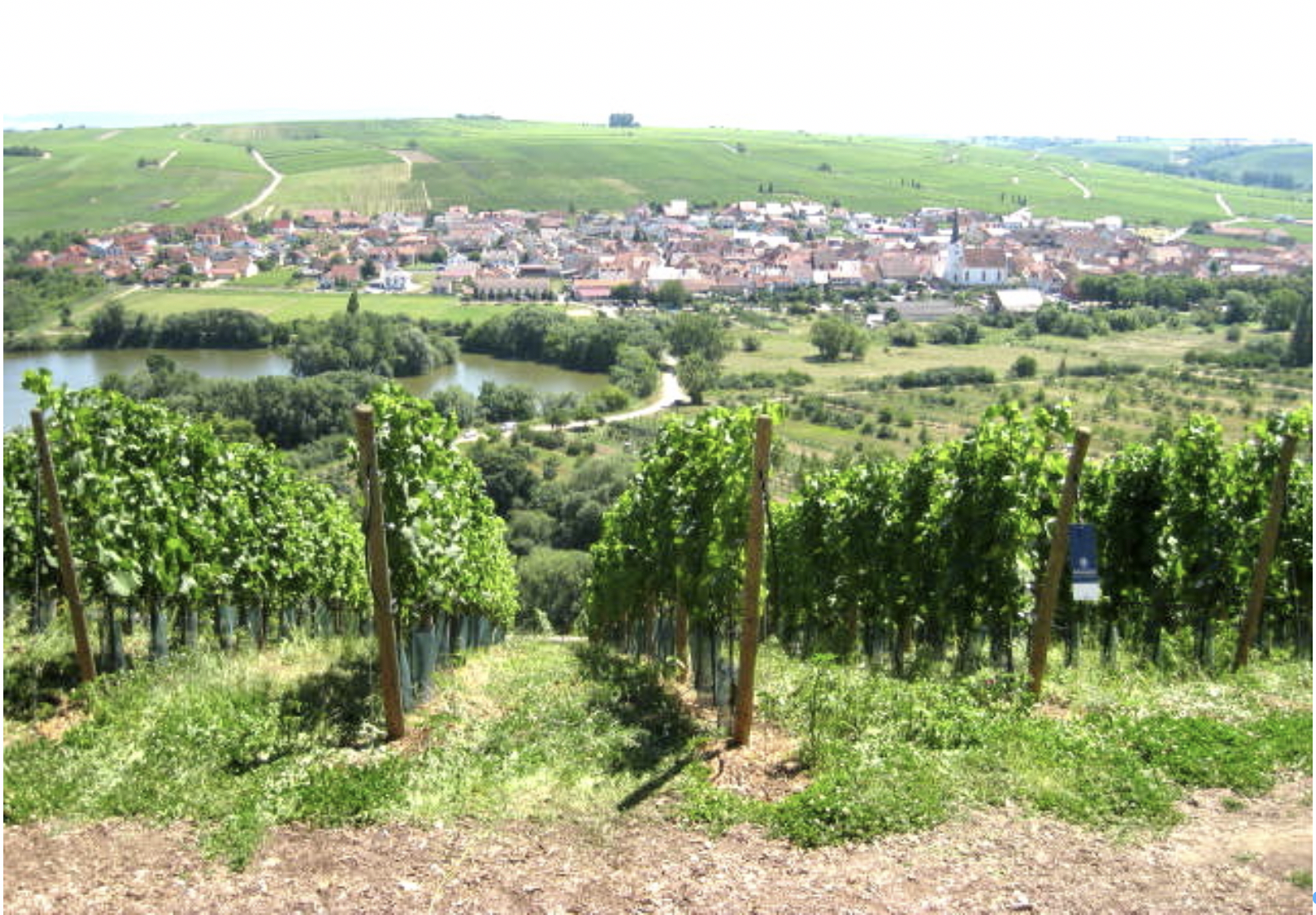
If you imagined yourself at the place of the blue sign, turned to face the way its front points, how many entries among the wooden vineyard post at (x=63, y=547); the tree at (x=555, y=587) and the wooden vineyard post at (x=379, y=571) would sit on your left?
0

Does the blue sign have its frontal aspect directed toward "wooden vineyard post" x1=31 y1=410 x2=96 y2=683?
no

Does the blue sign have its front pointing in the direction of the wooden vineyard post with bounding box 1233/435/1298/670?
no

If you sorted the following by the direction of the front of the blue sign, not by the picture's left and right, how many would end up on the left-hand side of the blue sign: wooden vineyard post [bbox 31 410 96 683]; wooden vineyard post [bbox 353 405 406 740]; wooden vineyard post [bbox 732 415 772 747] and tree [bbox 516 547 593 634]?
0

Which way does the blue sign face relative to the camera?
toward the camera

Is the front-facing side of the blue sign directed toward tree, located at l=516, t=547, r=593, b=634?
no

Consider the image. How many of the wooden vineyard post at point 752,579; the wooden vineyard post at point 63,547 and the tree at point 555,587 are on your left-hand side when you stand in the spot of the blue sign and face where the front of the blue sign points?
0

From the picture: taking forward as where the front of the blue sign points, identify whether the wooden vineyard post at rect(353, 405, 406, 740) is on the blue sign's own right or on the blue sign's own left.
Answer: on the blue sign's own right

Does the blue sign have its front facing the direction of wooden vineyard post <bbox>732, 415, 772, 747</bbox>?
no

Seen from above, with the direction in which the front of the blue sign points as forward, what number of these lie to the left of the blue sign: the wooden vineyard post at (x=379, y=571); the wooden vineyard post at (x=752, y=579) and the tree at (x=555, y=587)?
0
